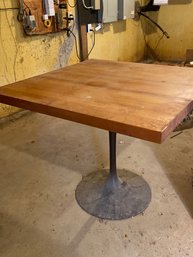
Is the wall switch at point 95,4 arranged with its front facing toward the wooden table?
yes

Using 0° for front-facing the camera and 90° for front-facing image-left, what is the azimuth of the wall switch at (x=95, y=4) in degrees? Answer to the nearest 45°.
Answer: approximately 0°

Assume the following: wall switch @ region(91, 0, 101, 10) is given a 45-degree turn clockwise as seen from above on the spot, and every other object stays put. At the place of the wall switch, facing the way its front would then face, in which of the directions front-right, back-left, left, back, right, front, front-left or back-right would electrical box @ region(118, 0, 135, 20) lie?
back
